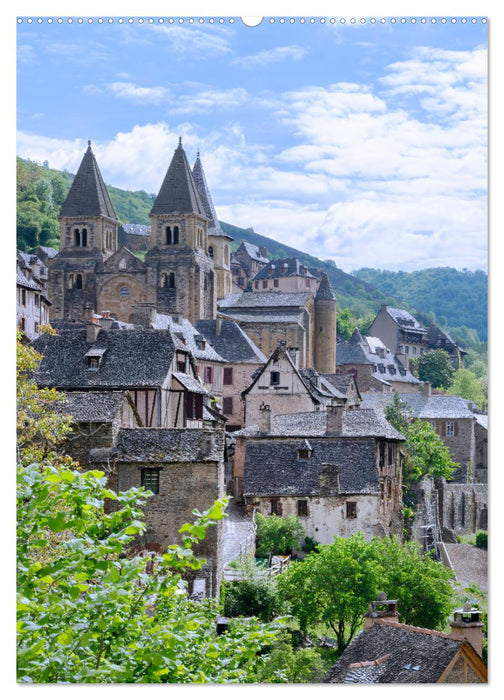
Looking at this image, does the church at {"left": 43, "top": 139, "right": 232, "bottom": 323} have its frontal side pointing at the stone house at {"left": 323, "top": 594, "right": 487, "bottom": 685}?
yes

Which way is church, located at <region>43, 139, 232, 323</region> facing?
toward the camera

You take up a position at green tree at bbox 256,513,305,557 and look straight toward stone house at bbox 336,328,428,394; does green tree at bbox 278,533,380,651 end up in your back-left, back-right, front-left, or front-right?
back-right

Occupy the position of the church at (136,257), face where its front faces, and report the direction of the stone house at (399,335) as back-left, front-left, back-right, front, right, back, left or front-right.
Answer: left

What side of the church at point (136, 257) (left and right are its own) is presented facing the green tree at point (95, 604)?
front

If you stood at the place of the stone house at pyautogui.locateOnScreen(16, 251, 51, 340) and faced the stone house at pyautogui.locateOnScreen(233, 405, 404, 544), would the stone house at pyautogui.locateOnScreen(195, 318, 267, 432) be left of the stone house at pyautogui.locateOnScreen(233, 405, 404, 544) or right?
left

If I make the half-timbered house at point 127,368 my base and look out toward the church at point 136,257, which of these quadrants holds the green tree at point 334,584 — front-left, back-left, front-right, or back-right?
back-right
